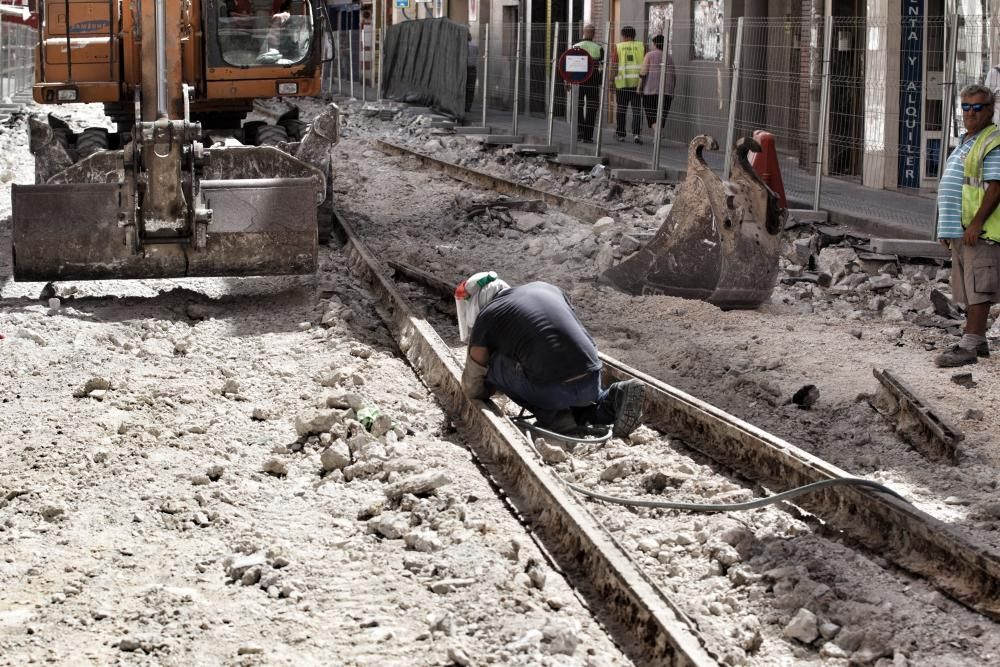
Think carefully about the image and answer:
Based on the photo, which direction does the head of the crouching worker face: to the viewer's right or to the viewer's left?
to the viewer's left

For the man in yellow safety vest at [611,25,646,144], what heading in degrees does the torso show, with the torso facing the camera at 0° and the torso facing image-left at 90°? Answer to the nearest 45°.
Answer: approximately 180°

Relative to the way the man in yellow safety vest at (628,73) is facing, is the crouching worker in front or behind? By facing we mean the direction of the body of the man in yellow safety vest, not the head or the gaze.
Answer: behind

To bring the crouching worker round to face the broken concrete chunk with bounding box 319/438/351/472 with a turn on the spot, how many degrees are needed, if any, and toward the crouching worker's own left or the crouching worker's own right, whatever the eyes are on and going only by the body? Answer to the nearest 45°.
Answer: approximately 90° to the crouching worker's own left

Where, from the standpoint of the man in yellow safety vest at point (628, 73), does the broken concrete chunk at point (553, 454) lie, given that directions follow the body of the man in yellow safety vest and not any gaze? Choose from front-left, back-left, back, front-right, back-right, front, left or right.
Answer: back

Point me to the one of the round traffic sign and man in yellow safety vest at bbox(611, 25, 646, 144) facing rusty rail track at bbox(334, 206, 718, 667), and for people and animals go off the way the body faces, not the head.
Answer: the round traffic sign
